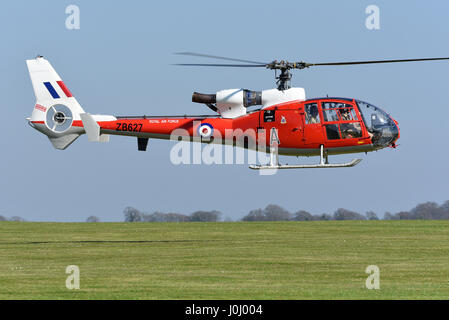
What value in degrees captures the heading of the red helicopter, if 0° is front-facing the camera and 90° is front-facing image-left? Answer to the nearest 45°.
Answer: approximately 270°
